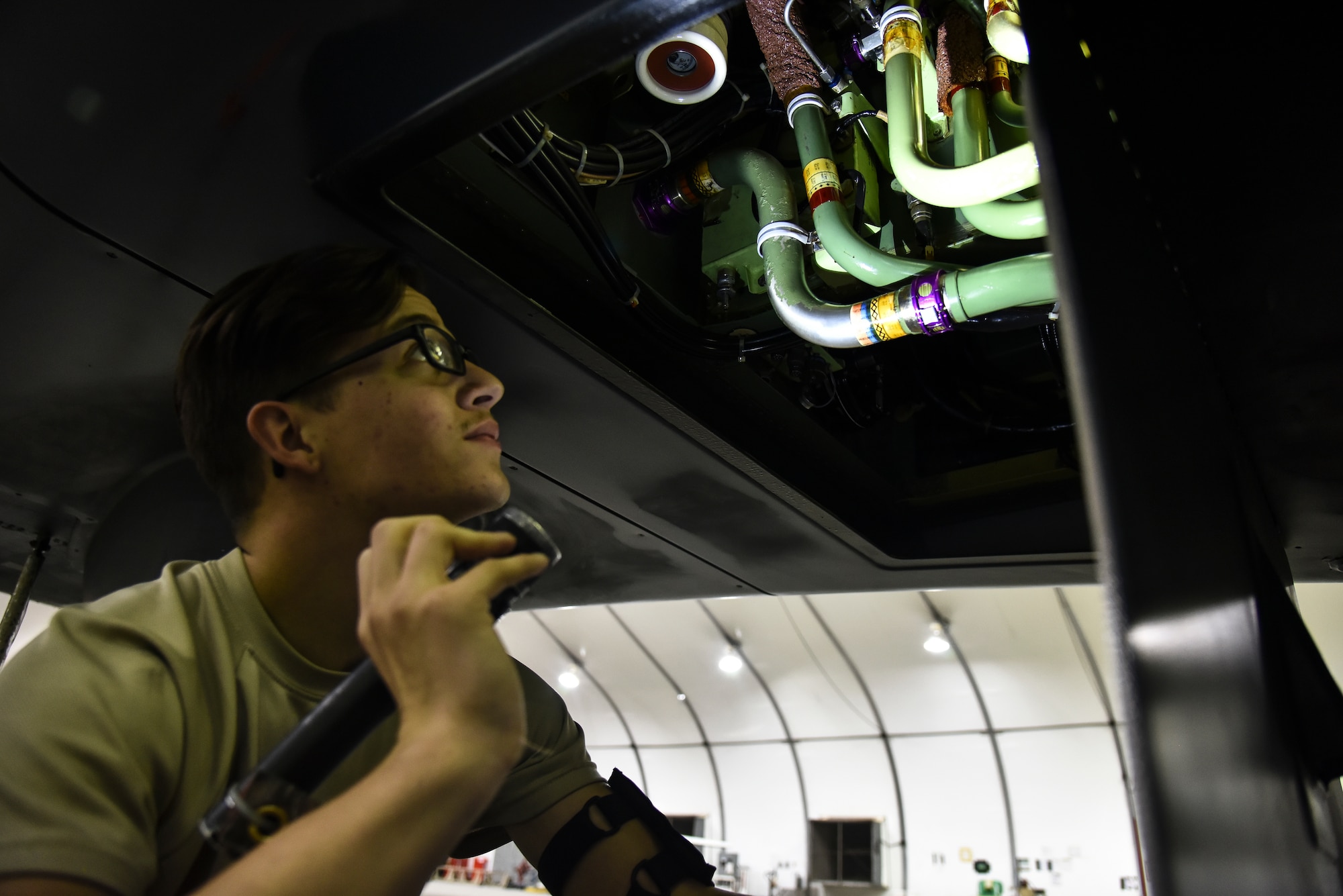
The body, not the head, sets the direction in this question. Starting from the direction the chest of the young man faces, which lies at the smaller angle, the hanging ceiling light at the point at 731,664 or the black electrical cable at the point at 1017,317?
the black electrical cable

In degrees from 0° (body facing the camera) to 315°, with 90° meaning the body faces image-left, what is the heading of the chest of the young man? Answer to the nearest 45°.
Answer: approximately 315°

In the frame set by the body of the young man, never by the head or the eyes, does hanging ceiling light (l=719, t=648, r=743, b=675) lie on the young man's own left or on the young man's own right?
on the young man's own left

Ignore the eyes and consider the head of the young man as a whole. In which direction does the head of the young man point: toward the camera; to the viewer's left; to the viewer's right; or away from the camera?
to the viewer's right

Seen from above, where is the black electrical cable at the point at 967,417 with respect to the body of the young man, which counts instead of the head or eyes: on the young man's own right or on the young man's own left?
on the young man's own left
